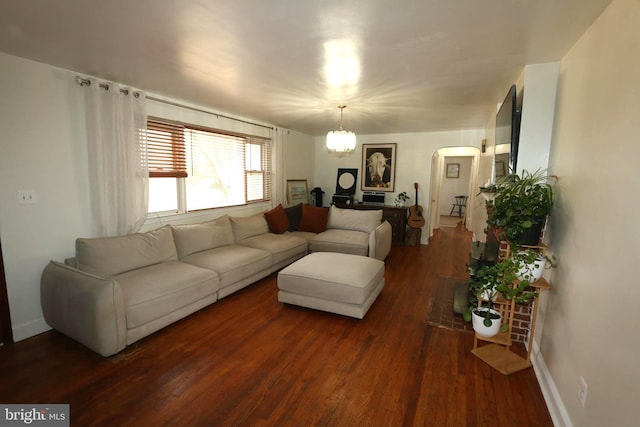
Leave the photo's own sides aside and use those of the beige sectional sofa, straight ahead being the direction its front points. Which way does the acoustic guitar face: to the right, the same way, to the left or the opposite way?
to the right

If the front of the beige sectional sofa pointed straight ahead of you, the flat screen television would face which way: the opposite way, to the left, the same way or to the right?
the opposite way

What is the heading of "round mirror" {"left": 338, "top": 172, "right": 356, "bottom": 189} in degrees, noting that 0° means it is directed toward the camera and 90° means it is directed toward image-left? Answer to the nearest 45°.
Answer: approximately 0°

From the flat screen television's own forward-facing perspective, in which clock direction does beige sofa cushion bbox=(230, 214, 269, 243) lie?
The beige sofa cushion is roughly at 12 o'clock from the flat screen television.

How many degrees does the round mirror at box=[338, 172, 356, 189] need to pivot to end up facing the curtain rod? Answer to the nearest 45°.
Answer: approximately 45° to its right

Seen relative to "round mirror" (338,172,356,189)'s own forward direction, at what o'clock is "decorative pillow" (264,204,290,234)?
The decorative pillow is roughly at 1 o'clock from the round mirror.

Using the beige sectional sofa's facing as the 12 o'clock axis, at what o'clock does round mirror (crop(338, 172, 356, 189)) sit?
The round mirror is roughly at 9 o'clock from the beige sectional sofa.

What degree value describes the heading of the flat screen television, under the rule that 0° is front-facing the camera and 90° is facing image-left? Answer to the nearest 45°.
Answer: approximately 90°

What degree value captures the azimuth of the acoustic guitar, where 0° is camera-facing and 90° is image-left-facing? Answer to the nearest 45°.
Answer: approximately 0°

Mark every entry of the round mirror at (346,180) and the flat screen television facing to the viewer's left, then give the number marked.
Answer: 1
